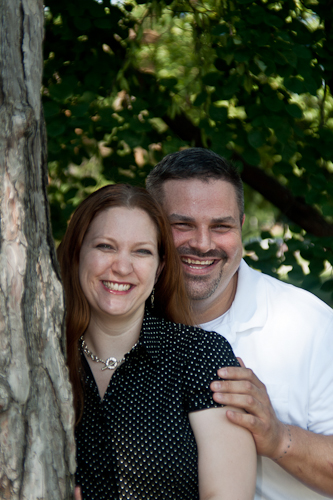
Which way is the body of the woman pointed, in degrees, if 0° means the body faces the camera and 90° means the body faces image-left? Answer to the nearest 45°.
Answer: approximately 45°

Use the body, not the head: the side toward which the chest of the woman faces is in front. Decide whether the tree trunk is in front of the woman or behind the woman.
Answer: in front
